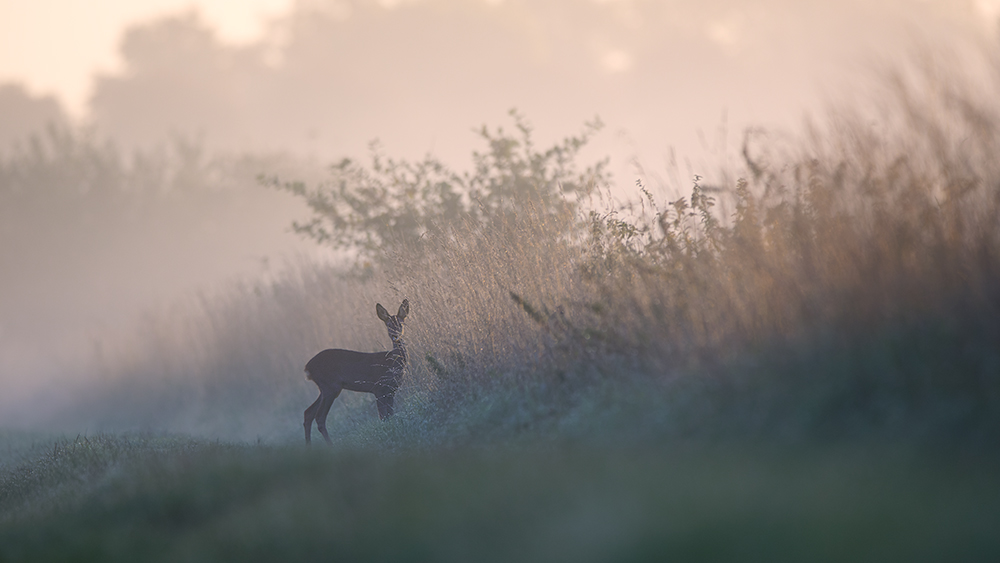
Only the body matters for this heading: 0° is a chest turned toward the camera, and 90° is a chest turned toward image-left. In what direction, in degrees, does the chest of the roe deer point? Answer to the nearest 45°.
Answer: approximately 270°

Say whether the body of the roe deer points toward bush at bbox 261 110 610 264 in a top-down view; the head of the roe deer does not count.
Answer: no
